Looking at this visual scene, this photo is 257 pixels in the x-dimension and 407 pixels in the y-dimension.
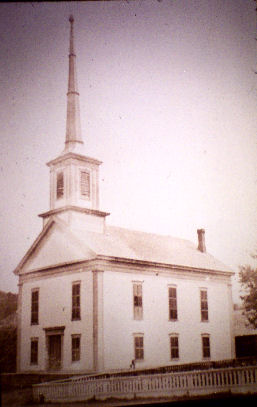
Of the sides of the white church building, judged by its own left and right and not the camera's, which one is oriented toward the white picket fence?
left

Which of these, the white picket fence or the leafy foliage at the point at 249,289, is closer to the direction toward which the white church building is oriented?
the white picket fence

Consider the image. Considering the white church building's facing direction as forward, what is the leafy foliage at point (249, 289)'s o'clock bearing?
The leafy foliage is roughly at 8 o'clock from the white church building.

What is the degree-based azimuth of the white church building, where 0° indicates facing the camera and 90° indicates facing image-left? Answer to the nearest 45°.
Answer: approximately 45°
